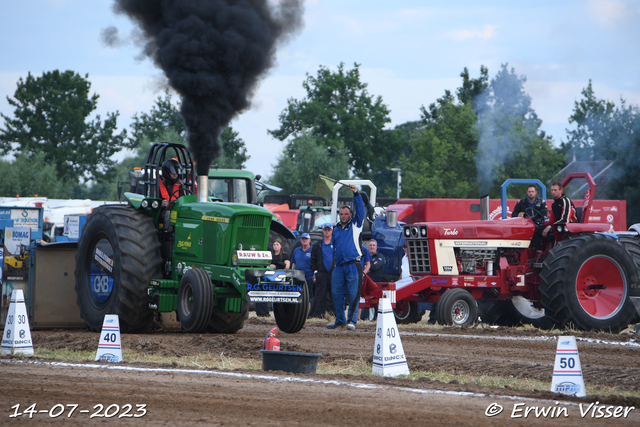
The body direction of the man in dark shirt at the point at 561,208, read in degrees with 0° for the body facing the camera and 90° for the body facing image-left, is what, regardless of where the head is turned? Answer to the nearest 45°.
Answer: approximately 45°

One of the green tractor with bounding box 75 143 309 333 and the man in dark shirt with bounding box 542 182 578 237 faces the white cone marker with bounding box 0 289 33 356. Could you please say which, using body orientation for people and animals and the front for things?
the man in dark shirt

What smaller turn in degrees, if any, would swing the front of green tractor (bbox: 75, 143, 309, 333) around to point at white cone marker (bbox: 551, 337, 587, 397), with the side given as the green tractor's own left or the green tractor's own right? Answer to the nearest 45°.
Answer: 0° — it already faces it

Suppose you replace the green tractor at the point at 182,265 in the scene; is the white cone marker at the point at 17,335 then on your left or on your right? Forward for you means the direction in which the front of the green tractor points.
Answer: on your right

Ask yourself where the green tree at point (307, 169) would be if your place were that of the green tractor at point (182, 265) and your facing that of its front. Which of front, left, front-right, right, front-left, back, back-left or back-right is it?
back-left

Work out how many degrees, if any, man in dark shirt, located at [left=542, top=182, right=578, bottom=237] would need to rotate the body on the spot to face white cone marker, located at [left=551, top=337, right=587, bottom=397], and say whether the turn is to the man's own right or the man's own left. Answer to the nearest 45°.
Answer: approximately 45° to the man's own left

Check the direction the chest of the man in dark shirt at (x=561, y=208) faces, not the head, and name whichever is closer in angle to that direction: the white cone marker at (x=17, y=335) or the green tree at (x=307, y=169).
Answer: the white cone marker

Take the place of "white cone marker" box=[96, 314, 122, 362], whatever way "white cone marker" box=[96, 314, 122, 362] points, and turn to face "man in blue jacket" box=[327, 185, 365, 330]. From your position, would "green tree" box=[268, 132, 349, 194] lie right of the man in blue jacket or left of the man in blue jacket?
left

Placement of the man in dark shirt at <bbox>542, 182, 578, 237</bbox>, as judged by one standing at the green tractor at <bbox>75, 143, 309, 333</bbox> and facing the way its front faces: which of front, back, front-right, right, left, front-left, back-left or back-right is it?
front-left

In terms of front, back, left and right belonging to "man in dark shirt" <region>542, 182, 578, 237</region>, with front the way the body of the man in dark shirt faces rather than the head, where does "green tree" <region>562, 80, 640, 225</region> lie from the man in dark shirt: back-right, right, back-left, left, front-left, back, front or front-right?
back-right

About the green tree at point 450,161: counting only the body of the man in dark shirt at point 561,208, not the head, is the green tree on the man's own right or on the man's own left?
on the man's own right

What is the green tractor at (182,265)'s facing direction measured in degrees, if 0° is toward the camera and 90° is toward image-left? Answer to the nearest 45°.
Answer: approximately 315°

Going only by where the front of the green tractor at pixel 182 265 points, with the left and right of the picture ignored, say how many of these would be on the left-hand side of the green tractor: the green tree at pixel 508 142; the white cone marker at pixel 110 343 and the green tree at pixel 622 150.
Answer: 2

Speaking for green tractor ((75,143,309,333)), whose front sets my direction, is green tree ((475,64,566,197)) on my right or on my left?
on my left
